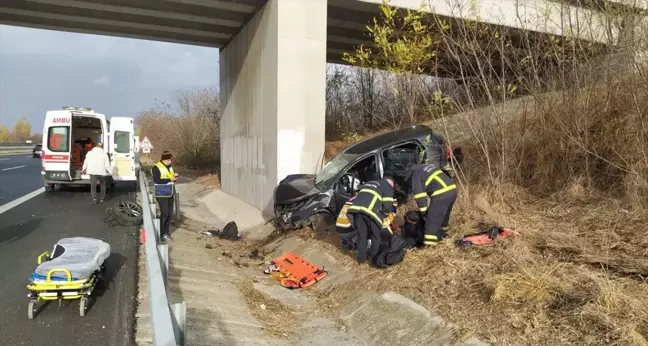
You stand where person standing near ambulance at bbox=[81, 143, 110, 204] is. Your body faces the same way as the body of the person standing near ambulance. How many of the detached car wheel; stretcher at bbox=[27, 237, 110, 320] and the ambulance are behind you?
2

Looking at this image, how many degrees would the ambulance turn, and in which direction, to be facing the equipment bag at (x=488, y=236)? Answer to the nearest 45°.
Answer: approximately 135° to its right

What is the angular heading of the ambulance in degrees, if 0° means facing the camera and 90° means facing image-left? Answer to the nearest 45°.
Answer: approximately 180°

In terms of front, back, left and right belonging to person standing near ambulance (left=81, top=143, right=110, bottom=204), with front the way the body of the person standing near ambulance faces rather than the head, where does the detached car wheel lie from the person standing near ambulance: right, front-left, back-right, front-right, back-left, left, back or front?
back

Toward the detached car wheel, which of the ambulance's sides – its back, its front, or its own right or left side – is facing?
back

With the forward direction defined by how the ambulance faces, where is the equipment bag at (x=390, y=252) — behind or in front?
behind

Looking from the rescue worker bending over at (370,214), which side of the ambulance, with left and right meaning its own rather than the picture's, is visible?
back

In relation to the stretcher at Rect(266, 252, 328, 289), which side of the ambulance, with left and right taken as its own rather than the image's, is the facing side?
back

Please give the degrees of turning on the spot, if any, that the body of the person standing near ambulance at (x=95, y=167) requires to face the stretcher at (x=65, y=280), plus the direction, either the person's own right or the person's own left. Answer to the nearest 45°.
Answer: approximately 180°
